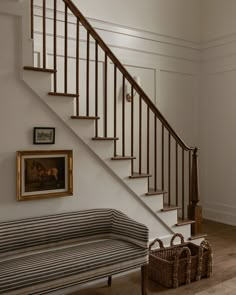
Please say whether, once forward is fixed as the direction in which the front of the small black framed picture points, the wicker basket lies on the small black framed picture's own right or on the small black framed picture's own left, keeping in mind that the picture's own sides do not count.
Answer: on the small black framed picture's own left

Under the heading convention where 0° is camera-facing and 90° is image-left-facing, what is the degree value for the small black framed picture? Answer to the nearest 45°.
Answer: approximately 0°
